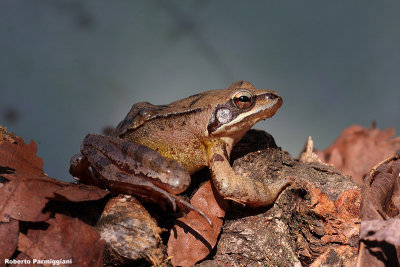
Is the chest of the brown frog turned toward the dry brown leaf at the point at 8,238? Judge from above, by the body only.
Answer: no

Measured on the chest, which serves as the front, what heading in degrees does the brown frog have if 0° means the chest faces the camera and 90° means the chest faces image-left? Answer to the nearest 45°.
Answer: approximately 270°

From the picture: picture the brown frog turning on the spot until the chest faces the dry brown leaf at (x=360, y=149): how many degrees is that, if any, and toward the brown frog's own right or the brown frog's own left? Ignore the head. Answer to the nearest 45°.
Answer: approximately 45° to the brown frog's own left

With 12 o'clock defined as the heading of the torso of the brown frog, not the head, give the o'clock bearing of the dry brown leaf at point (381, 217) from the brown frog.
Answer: The dry brown leaf is roughly at 1 o'clock from the brown frog.

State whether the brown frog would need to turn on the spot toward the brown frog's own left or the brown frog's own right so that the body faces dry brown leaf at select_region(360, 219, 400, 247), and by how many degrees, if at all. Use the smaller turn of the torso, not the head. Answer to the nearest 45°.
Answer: approximately 45° to the brown frog's own right
